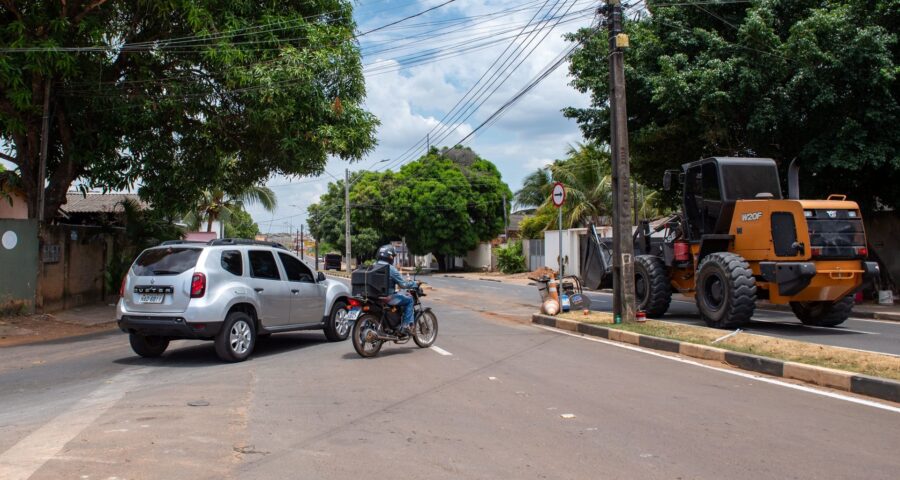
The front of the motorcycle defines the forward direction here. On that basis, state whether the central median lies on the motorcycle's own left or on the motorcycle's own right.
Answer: on the motorcycle's own right

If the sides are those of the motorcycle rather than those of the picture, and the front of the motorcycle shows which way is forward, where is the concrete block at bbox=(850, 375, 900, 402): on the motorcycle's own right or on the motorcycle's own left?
on the motorcycle's own right

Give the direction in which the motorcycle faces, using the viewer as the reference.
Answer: facing away from the viewer and to the right of the viewer

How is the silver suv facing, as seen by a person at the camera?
facing away from the viewer and to the right of the viewer

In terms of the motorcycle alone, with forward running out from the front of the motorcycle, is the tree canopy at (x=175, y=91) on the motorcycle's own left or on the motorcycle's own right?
on the motorcycle's own left

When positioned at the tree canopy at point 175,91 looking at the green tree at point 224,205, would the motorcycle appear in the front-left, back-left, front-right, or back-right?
back-right

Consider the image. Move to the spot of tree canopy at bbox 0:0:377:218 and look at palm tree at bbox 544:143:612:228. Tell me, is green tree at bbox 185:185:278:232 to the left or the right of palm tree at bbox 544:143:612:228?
left

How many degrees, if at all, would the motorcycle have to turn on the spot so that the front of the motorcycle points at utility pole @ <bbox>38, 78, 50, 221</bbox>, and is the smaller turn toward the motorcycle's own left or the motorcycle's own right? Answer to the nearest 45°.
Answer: approximately 90° to the motorcycle's own left

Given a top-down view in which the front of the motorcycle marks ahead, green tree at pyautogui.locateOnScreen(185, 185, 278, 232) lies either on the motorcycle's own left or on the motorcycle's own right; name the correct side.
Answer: on the motorcycle's own left

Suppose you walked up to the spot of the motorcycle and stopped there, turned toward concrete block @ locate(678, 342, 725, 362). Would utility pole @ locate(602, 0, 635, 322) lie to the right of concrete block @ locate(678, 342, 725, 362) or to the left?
left

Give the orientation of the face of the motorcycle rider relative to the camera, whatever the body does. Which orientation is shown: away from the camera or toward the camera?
away from the camera
